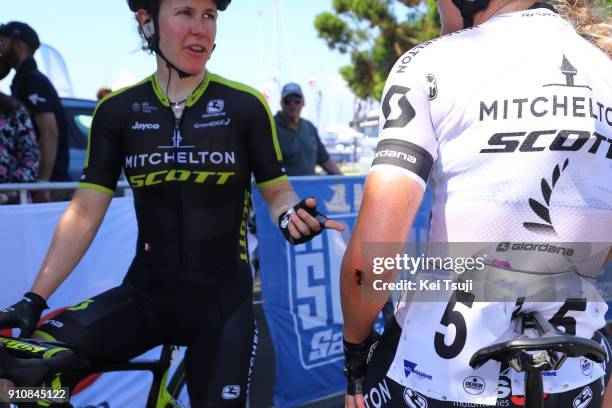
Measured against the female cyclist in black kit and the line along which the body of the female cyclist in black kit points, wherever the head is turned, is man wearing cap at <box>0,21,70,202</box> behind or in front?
behind

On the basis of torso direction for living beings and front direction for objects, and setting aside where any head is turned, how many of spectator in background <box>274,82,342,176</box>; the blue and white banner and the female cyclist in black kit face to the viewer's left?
0

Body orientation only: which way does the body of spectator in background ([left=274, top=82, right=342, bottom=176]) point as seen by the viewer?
toward the camera

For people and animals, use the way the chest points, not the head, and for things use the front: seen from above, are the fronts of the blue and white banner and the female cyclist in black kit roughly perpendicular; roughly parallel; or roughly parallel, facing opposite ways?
roughly parallel

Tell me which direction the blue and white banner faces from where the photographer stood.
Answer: facing the viewer

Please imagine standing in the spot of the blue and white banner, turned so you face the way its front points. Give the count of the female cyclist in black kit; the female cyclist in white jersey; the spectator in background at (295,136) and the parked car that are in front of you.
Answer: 2

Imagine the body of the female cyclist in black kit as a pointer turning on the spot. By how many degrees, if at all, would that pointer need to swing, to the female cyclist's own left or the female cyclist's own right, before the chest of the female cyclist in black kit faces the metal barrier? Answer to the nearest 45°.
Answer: approximately 135° to the female cyclist's own right

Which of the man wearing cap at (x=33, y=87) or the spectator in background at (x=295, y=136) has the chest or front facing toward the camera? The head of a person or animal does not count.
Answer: the spectator in background

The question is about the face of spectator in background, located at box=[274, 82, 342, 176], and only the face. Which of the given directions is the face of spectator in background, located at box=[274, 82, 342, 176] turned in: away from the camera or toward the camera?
toward the camera

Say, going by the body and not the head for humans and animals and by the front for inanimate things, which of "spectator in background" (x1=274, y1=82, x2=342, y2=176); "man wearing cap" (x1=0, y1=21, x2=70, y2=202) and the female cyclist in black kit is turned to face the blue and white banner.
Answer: the spectator in background

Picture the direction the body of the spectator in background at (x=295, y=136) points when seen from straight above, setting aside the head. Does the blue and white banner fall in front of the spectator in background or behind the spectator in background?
in front

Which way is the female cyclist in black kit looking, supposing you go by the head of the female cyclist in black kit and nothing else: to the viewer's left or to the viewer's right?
to the viewer's right
